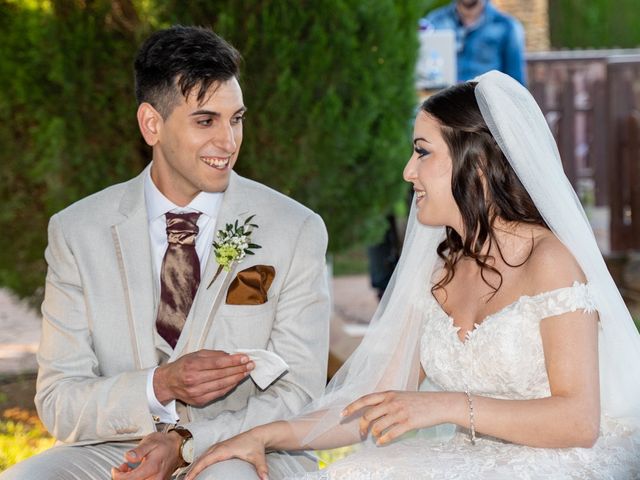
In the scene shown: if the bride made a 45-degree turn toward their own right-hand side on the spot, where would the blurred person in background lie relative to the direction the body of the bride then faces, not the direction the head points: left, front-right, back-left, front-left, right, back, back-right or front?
right

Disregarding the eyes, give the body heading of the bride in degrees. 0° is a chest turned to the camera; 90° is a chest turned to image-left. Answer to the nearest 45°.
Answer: approximately 45°

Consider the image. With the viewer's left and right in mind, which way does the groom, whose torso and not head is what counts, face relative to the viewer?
facing the viewer

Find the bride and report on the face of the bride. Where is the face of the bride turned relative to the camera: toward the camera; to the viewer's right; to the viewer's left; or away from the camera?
to the viewer's left

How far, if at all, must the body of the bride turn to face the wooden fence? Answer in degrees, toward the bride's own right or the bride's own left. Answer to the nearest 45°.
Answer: approximately 135° to the bride's own right

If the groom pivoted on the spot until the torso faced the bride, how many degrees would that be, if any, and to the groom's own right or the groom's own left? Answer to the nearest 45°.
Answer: approximately 45° to the groom's own left

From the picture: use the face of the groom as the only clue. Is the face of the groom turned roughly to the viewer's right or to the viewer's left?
to the viewer's right

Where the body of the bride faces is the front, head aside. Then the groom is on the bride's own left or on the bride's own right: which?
on the bride's own right

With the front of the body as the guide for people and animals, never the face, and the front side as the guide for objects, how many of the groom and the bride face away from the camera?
0
